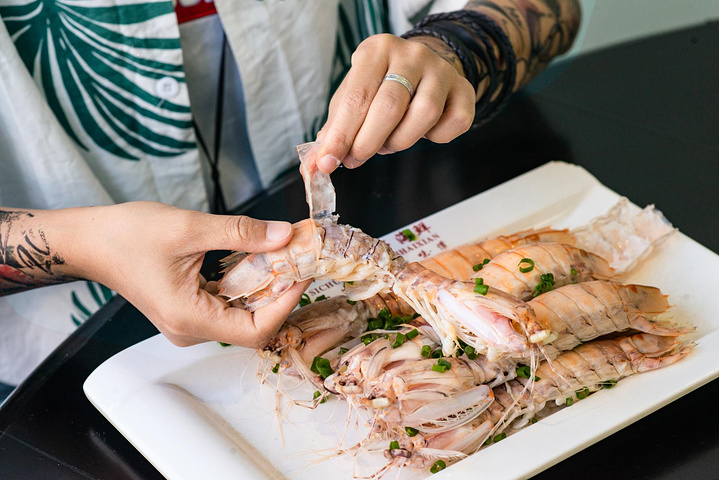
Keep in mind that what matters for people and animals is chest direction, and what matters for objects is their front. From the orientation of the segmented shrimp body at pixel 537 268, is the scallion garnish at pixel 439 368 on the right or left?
on its left

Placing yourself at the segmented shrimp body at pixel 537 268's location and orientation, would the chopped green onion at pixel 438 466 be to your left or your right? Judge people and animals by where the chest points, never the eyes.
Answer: on your left

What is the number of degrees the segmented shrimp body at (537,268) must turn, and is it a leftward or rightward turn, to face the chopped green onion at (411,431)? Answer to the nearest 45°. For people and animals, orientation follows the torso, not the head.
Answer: approximately 45° to its left

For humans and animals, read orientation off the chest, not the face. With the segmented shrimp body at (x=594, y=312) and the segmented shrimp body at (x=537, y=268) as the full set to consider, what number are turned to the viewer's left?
2

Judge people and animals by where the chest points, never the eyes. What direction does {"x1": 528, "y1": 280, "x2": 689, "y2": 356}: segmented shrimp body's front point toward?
to the viewer's left

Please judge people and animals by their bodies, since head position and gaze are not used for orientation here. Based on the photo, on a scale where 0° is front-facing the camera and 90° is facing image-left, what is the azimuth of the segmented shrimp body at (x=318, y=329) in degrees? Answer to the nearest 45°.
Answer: approximately 45°

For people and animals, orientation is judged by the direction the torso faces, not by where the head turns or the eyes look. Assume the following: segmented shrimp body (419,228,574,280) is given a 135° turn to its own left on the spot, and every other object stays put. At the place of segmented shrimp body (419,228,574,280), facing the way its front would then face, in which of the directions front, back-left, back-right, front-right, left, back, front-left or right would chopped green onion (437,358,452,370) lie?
front-right

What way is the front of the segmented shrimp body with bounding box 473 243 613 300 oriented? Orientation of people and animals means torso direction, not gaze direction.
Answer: to the viewer's left

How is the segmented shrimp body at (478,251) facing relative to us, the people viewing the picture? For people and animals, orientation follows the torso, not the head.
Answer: facing to the left of the viewer

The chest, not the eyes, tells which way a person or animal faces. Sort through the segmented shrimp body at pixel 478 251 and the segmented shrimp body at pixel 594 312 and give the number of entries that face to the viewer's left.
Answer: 2
